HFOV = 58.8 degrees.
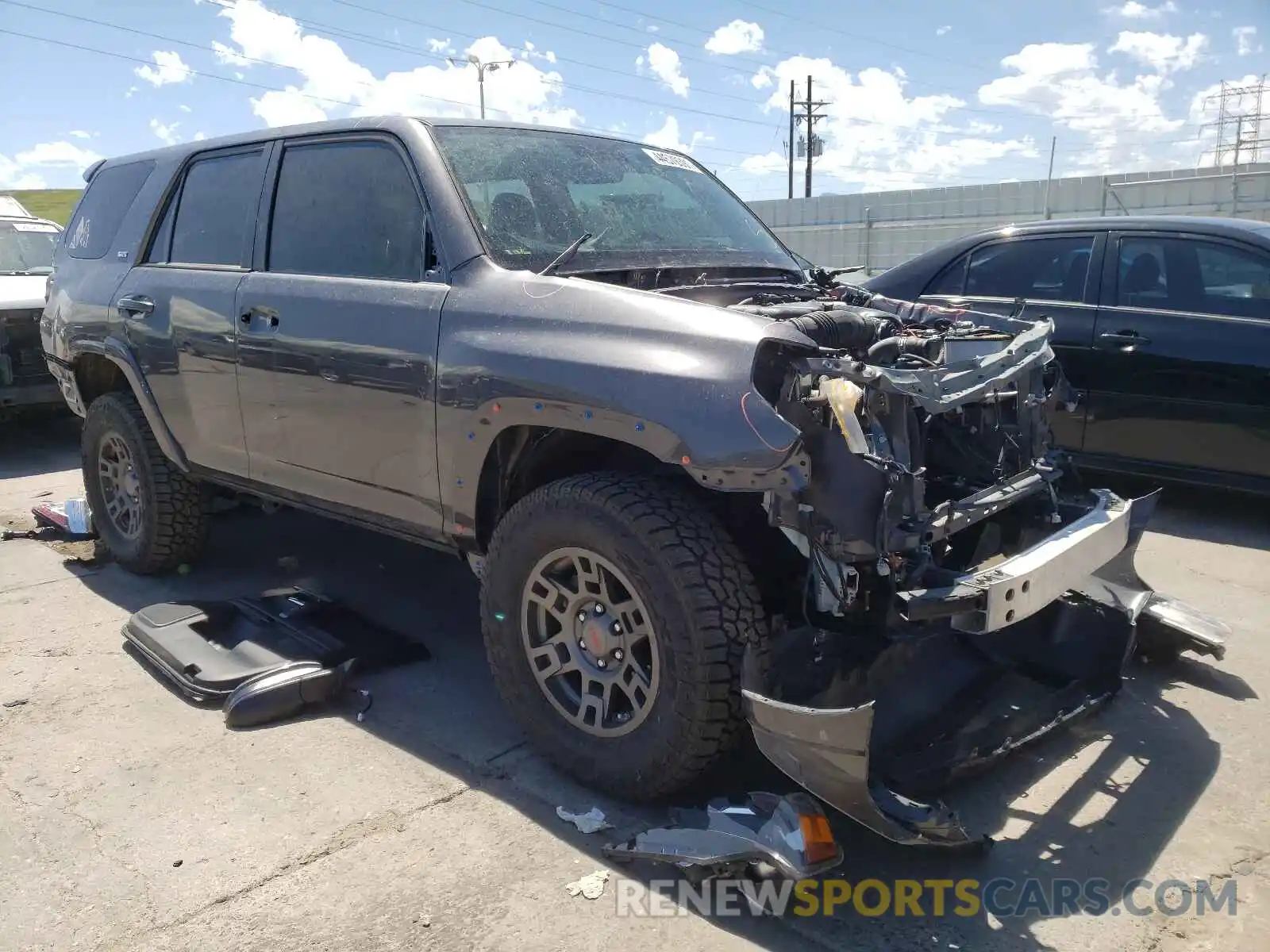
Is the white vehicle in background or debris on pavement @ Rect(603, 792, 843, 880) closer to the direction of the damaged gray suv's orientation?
the debris on pavement

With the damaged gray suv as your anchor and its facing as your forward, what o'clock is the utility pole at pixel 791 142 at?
The utility pole is roughly at 8 o'clock from the damaged gray suv.

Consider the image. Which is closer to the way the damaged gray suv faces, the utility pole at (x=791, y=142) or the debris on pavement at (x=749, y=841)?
the debris on pavement

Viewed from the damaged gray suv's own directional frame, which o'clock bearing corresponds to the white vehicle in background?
The white vehicle in background is roughly at 6 o'clock from the damaged gray suv.

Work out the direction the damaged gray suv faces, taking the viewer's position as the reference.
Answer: facing the viewer and to the right of the viewer

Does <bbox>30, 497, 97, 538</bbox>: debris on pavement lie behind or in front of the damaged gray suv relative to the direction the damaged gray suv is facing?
behind
